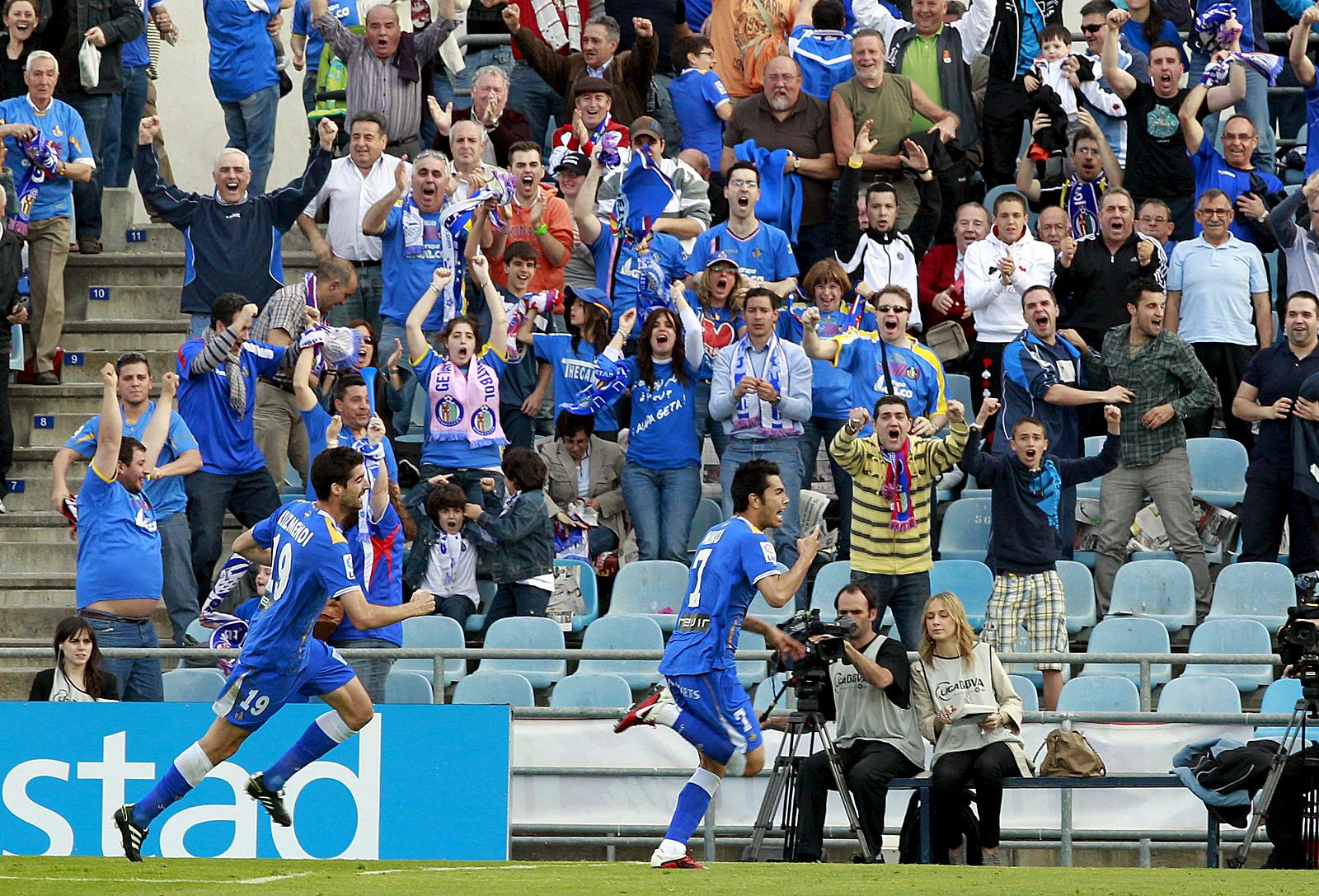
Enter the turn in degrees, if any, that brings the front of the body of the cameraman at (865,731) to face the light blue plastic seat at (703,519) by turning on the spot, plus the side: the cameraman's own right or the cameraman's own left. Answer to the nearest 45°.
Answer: approximately 90° to the cameraman's own right

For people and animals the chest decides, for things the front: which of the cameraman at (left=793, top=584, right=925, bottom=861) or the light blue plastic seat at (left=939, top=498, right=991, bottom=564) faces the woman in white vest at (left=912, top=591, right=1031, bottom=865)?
the light blue plastic seat

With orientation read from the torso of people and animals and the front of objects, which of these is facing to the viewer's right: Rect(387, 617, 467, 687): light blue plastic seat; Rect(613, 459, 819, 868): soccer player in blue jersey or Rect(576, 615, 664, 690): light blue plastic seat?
the soccer player in blue jersey

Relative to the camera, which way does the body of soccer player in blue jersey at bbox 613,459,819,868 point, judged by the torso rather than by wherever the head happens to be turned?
to the viewer's right

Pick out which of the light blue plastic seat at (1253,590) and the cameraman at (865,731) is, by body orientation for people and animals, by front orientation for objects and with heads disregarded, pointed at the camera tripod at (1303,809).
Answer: the light blue plastic seat

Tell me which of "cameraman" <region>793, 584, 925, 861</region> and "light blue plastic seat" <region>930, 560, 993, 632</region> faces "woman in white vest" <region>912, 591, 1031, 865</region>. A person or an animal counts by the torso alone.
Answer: the light blue plastic seat

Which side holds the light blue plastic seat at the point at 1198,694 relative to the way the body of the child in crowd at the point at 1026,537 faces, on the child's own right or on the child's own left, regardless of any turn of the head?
on the child's own left

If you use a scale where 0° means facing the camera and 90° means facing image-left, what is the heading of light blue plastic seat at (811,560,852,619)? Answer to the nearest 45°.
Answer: approximately 0°

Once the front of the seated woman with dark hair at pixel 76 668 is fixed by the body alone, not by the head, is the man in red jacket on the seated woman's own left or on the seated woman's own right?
on the seated woman's own left
